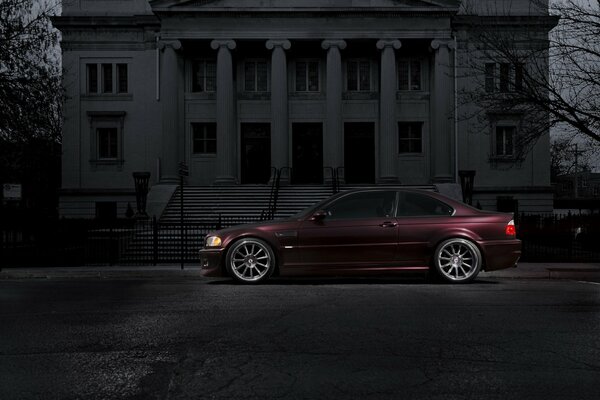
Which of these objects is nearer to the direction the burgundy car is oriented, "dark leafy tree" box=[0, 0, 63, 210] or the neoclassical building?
the dark leafy tree

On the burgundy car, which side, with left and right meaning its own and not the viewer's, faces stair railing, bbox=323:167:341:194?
right

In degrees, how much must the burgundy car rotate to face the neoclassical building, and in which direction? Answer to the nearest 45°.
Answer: approximately 90° to its right

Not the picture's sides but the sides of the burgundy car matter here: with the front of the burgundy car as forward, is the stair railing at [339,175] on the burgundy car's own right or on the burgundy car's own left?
on the burgundy car's own right

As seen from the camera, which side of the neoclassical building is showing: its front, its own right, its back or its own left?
front

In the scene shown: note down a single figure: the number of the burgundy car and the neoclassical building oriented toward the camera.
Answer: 1

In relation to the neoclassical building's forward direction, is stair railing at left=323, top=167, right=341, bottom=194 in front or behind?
in front

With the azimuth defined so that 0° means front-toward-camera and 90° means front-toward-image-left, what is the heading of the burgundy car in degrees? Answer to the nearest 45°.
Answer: approximately 90°

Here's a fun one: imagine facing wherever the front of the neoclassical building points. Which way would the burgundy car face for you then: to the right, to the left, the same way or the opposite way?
to the right

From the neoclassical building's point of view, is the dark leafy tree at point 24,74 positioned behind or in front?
in front

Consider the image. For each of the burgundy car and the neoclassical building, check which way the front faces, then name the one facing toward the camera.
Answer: the neoclassical building

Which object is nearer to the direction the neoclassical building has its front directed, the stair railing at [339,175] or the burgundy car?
the burgundy car
